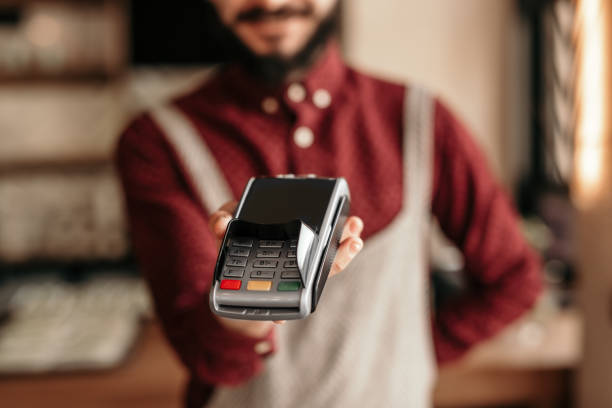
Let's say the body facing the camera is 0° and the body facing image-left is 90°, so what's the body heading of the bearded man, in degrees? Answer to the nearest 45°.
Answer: approximately 0°
